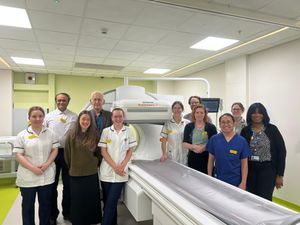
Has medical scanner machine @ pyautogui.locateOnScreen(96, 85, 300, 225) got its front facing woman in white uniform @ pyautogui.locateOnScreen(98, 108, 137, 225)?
no

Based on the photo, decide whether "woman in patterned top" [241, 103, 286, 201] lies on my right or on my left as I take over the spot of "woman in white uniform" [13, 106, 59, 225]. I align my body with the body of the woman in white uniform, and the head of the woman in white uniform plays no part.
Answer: on my left

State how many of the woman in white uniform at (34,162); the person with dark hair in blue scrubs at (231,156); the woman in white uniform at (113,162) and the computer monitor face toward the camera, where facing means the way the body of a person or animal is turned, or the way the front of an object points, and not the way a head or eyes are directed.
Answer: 4

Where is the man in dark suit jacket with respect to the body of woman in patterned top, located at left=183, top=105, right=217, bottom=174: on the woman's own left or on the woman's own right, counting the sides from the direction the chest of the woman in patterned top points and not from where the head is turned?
on the woman's own right

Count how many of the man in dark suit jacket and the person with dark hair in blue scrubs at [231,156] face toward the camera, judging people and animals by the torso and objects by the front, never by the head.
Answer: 2

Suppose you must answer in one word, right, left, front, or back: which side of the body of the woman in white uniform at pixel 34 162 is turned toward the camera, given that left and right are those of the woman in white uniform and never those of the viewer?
front

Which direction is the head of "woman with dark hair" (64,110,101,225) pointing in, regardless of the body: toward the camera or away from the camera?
toward the camera

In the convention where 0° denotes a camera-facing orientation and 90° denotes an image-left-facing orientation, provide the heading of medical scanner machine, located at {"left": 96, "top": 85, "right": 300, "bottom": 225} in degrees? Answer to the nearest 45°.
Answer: approximately 315°

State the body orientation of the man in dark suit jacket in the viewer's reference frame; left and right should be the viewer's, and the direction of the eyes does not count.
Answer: facing the viewer

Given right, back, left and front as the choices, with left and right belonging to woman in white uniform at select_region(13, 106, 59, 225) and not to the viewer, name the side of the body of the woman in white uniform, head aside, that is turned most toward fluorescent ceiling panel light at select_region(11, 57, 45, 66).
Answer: back

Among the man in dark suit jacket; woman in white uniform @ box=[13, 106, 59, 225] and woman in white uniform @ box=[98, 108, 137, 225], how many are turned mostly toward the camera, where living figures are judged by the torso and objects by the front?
3

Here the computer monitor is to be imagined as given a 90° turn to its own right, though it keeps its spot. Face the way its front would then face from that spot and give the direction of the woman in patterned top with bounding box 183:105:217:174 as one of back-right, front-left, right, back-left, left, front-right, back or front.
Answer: left

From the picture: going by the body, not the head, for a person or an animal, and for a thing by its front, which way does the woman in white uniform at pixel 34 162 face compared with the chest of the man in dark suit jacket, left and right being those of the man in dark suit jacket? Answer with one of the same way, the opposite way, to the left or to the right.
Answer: the same way

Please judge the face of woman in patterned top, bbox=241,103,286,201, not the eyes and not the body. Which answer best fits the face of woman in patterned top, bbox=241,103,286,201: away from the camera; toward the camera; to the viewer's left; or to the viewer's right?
toward the camera

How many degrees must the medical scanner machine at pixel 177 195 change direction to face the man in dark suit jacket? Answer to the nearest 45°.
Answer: approximately 180°

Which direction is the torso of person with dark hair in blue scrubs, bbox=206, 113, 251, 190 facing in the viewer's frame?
toward the camera

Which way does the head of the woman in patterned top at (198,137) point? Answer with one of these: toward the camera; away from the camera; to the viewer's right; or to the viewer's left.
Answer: toward the camera
